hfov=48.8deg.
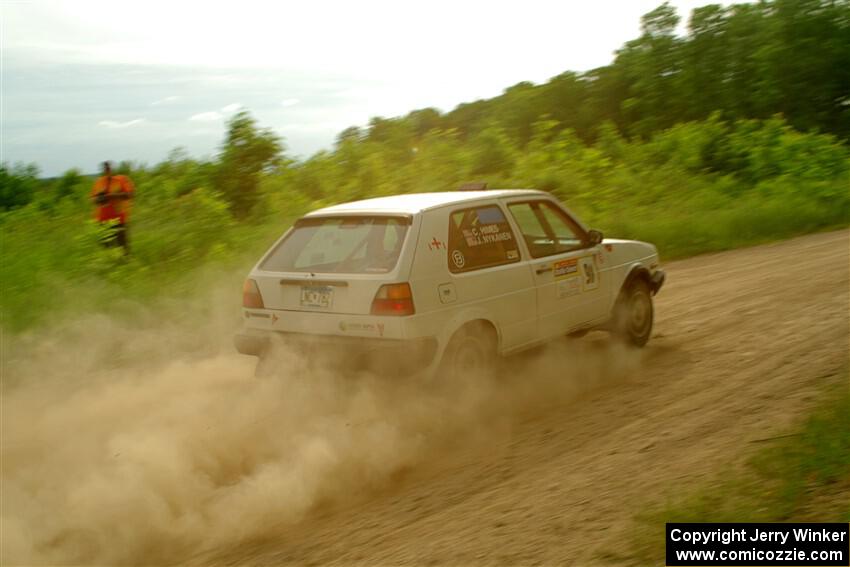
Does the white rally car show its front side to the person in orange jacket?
no

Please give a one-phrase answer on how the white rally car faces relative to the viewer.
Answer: facing away from the viewer and to the right of the viewer
